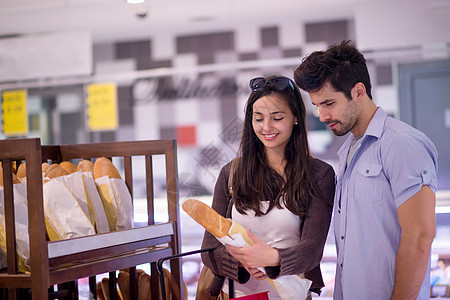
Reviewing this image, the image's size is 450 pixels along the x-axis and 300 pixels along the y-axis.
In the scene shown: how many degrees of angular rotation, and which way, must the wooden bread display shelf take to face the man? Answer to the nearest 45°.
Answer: approximately 45° to its left

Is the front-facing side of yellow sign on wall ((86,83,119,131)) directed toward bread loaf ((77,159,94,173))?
yes

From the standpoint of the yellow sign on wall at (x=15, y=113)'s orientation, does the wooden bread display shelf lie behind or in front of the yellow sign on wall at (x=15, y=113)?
in front

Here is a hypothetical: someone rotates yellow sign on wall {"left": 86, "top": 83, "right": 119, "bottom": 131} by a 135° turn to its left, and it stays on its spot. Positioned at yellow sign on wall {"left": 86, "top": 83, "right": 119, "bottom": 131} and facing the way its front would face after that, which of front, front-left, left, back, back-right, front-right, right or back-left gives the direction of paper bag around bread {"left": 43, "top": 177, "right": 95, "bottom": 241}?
back-right

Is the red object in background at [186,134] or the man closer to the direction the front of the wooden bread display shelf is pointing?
the man

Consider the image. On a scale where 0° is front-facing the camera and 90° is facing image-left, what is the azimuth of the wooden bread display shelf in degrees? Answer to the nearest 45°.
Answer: approximately 315°

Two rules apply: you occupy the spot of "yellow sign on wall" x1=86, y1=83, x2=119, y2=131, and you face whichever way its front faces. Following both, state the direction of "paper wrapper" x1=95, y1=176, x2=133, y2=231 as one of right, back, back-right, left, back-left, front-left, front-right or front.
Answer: front

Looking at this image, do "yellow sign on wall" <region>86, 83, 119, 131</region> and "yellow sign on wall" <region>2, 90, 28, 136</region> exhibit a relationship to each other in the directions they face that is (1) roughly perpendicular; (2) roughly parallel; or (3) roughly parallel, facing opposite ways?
roughly parallel

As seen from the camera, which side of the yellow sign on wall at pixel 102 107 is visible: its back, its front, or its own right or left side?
front

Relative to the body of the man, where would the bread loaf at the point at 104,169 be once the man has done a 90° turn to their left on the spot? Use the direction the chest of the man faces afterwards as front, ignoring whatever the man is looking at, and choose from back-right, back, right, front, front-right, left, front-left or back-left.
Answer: back-right

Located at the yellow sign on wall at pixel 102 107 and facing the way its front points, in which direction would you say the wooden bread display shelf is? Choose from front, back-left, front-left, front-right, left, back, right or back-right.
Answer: front

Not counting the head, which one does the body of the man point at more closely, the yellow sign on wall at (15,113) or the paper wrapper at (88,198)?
the paper wrapper

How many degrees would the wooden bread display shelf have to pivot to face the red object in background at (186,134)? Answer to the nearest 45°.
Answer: approximately 135° to its left

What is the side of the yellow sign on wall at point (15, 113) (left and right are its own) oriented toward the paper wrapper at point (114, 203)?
front

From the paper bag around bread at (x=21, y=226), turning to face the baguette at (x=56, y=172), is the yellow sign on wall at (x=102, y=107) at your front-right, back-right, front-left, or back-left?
front-left

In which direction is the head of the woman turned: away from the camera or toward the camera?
toward the camera

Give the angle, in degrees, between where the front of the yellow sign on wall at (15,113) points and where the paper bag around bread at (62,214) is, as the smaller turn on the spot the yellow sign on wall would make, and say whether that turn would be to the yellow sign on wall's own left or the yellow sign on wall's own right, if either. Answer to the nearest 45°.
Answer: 0° — it already faces it

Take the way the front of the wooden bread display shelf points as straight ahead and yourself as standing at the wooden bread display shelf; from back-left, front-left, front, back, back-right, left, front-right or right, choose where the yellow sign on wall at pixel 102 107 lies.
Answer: back-left

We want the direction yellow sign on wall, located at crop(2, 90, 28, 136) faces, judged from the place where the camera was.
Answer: facing the viewer

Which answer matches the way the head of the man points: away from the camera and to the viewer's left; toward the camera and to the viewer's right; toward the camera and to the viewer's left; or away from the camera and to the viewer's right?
toward the camera and to the viewer's left
